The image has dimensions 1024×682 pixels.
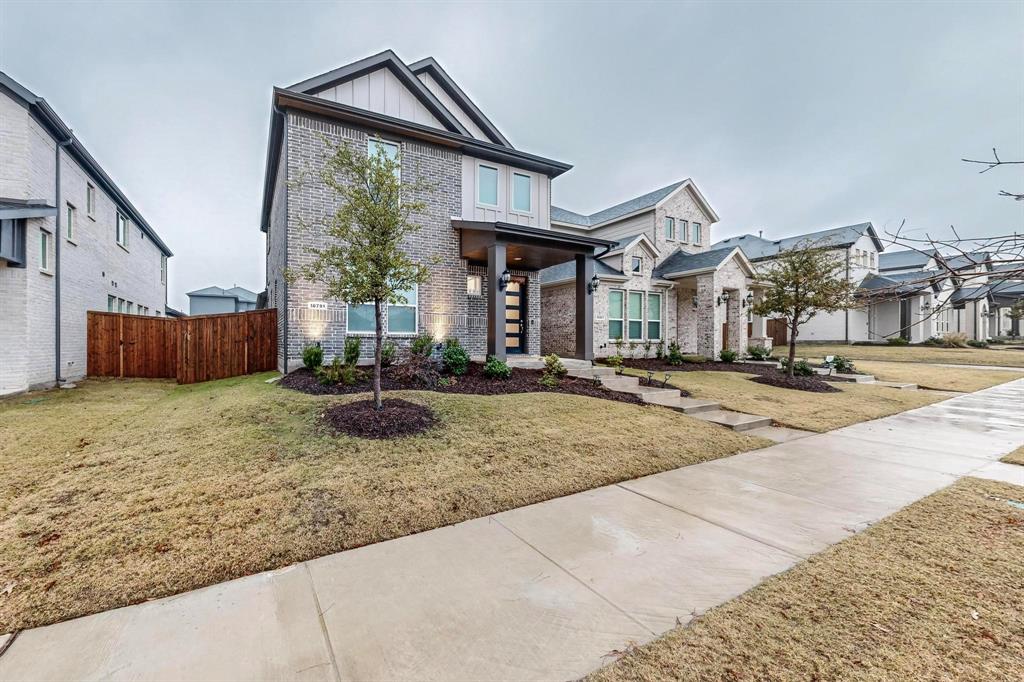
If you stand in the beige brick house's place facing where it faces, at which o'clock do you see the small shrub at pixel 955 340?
The small shrub is roughly at 9 o'clock from the beige brick house.

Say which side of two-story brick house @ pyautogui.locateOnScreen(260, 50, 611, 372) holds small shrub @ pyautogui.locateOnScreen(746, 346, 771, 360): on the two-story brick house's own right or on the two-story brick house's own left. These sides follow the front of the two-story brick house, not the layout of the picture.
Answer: on the two-story brick house's own left

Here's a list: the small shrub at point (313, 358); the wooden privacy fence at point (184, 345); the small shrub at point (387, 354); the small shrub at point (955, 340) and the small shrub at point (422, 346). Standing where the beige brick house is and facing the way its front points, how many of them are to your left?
1

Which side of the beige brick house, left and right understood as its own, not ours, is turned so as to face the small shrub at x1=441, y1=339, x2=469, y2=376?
right

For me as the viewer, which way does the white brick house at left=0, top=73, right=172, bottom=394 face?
facing the viewer

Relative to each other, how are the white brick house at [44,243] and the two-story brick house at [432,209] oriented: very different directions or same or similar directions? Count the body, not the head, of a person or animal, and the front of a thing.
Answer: same or similar directions

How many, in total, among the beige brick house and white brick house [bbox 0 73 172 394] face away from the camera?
0

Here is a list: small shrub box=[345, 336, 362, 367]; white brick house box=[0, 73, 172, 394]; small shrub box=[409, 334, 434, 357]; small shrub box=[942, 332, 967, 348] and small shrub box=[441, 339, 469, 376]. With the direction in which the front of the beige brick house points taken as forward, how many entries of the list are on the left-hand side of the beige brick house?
1

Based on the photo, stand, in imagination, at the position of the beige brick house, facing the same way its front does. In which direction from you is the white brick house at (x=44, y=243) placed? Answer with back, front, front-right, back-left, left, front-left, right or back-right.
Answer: right

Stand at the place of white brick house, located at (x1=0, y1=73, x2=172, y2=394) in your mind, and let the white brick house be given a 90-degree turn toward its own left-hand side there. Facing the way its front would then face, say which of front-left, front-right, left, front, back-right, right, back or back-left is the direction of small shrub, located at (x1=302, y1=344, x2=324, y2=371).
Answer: front-right

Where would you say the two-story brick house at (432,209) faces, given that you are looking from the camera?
facing the viewer and to the right of the viewer

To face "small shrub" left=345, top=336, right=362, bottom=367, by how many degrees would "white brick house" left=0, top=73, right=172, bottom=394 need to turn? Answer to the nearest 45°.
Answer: approximately 45° to its left
